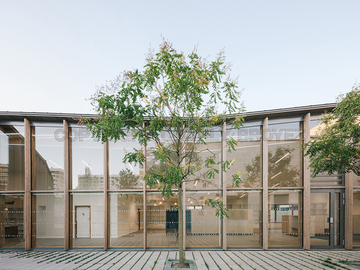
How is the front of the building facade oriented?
toward the camera

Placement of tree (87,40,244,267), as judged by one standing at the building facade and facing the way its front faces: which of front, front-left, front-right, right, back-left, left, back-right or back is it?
front
